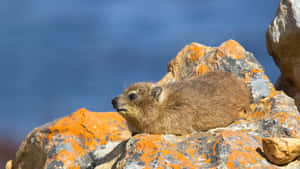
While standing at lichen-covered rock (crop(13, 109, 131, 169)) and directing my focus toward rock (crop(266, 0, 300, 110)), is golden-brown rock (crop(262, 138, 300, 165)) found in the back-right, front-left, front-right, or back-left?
front-right

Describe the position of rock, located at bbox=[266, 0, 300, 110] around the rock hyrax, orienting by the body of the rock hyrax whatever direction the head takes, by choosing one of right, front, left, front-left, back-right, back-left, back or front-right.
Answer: back

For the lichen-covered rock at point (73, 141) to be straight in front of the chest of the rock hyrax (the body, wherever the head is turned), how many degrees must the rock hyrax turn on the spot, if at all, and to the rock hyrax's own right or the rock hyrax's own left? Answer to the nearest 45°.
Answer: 0° — it already faces it

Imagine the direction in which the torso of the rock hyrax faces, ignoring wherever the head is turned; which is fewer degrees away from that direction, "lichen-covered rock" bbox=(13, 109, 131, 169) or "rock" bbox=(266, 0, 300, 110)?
the lichen-covered rock

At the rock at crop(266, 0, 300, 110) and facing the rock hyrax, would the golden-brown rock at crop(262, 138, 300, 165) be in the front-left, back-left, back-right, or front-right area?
front-left

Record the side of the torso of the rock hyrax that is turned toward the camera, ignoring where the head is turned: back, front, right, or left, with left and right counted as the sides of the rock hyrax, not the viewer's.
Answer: left

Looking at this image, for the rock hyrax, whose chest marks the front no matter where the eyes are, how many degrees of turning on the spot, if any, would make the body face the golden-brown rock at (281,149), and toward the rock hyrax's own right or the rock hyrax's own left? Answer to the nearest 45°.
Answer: approximately 135° to the rock hyrax's own left
